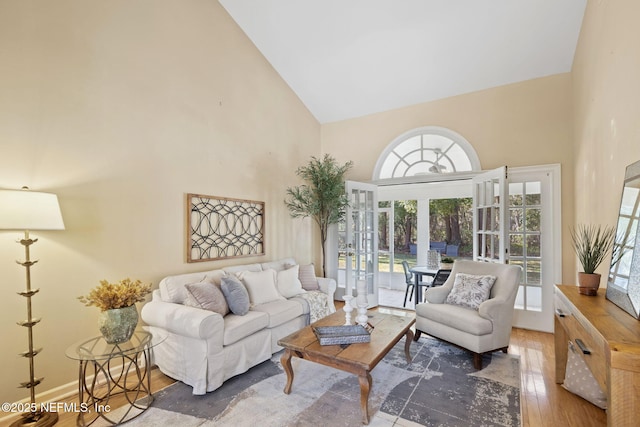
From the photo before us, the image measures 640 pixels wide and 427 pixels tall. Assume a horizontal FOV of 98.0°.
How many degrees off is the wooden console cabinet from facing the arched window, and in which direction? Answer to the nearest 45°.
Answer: approximately 45° to its right

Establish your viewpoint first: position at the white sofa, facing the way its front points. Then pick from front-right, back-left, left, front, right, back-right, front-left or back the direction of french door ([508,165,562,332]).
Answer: front-left

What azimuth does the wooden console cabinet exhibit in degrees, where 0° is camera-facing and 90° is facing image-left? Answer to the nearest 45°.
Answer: approximately 90°

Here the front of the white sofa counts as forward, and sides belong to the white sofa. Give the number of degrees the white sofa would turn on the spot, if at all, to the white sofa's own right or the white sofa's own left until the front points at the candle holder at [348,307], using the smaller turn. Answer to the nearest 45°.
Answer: approximately 45° to the white sofa's own left

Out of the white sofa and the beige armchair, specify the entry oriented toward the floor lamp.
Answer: the beige armchair

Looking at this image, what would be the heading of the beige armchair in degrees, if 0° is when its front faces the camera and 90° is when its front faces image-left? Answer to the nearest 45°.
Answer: approximately 45°

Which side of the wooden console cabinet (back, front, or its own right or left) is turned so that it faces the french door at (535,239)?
right

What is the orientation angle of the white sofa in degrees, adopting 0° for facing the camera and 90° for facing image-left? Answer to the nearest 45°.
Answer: approximately 315°

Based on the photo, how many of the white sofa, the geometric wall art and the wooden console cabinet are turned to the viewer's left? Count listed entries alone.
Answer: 1

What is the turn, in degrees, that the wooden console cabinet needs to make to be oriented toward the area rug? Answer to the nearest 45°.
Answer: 0° — it already faces it

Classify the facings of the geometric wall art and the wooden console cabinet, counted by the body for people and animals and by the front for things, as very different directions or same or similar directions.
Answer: very different directions

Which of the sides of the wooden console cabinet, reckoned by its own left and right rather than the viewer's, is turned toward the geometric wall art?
front

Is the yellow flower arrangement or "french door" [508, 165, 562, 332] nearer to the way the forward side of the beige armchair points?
the yellow flower arrangement

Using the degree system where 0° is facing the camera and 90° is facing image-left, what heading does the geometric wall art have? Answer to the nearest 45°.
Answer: approximately 315°
